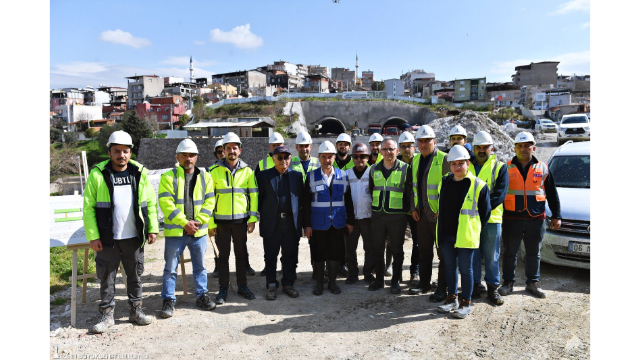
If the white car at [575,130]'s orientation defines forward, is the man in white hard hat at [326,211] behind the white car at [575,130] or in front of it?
in front

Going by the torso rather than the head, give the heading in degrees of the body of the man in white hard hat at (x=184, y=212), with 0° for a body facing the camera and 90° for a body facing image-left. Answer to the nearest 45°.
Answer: approximately 0°

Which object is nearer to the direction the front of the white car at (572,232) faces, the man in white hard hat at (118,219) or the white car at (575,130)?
the man in white hard hat

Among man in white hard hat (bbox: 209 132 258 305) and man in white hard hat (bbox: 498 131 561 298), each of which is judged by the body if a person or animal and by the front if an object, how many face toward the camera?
2

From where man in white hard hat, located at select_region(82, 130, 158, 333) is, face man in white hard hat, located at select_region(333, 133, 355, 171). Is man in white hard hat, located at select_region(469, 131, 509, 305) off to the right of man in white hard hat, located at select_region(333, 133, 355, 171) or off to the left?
right

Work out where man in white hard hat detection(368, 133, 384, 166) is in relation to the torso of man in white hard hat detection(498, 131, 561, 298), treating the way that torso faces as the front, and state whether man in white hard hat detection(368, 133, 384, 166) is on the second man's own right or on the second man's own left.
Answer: on the second man's own right

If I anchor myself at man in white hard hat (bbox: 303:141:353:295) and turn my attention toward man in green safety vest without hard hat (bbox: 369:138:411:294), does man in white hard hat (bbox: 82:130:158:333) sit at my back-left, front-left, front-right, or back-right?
back-right

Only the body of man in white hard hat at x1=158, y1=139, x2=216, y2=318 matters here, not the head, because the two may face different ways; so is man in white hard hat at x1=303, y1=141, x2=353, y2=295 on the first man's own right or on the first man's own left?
on the first man's own left

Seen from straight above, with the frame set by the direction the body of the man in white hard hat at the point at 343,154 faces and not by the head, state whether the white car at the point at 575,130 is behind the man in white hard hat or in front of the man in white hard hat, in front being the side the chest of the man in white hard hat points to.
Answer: behind
